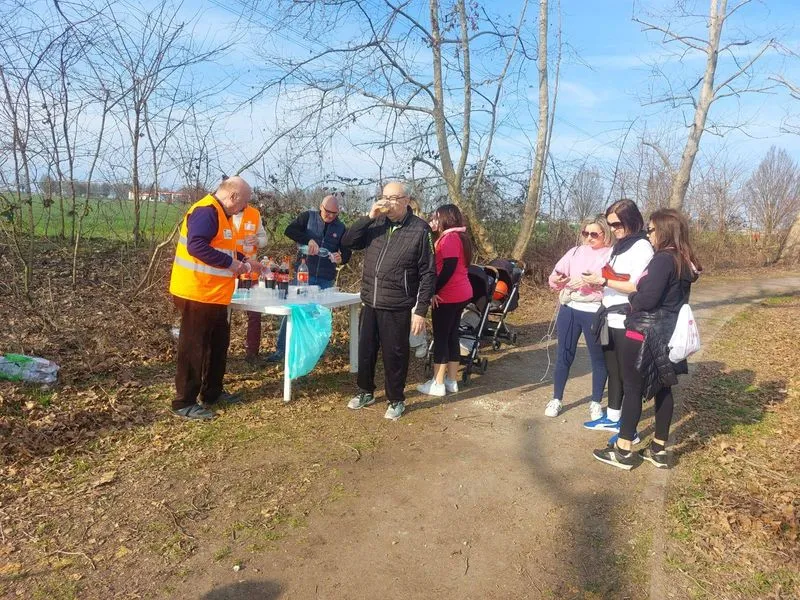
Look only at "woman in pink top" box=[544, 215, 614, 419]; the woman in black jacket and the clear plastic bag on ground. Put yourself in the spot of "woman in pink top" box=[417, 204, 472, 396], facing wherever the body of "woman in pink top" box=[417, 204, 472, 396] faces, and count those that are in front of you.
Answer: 1

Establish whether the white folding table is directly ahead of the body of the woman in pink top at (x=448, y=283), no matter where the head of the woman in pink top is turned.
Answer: yes

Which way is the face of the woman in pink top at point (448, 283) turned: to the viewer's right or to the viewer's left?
to the viewer's left

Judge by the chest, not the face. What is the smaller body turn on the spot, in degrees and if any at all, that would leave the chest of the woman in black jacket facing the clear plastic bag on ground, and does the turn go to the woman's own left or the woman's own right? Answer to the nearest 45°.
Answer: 0° — they already face it

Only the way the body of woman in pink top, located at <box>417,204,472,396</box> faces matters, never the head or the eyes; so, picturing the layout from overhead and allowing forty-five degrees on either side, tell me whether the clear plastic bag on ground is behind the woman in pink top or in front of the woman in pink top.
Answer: in front

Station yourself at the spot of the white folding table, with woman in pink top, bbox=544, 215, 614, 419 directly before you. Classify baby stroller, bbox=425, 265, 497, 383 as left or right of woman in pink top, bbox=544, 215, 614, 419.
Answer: left

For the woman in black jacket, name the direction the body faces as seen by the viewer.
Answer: to the viewer's left

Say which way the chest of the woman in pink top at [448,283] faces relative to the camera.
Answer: to the viewer's left
